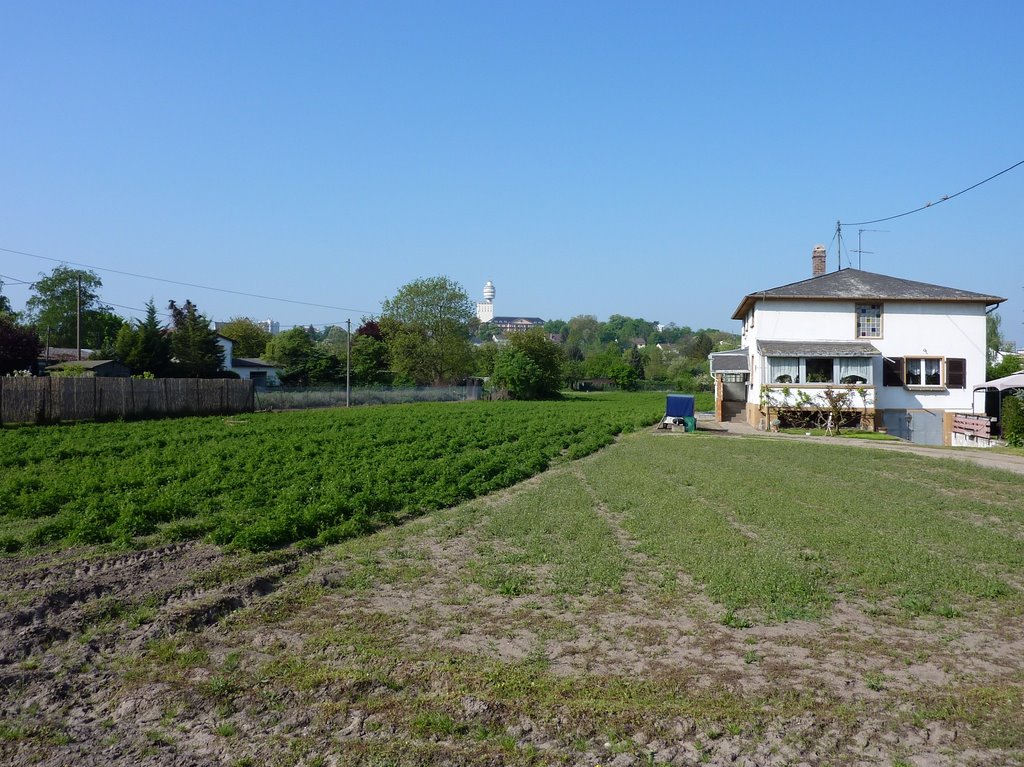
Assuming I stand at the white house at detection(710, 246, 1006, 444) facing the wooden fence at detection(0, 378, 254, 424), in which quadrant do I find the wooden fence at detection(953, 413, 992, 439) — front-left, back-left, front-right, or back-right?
back-left

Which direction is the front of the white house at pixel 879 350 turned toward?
toward the camera

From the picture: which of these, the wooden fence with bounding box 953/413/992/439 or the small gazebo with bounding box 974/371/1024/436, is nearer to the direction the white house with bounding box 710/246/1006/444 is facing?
the wooden fence

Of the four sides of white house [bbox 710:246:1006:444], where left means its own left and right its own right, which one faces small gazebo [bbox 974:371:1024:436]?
left

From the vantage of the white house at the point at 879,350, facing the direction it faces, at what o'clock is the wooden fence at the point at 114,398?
The wooden fence is roughly at 2 o'clock from the white house.

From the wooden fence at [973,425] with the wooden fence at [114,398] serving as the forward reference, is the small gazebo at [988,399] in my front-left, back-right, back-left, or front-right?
back-right

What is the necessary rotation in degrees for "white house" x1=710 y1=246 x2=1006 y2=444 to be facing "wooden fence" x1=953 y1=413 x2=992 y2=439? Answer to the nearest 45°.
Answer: approximately 45° to its left
